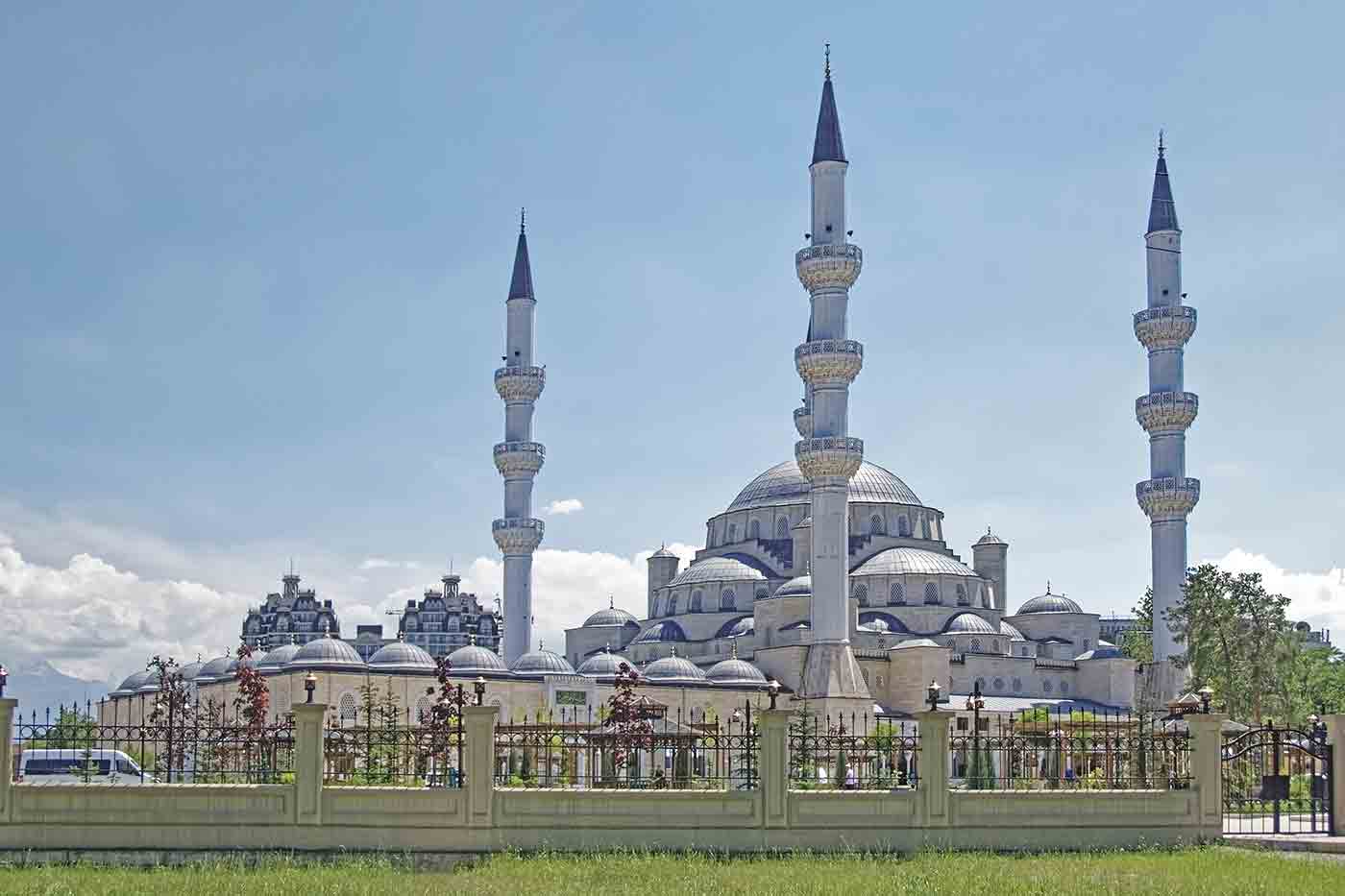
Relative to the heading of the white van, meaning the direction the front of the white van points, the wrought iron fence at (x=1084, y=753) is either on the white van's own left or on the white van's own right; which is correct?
on the white van's own right

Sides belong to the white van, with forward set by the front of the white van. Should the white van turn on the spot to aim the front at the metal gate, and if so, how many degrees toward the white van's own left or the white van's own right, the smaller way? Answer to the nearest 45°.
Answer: approximately 45° to the white van's own right

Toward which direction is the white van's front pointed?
to the viewer's right

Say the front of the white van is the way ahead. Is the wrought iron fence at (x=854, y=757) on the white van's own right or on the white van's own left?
on the white van's own right
